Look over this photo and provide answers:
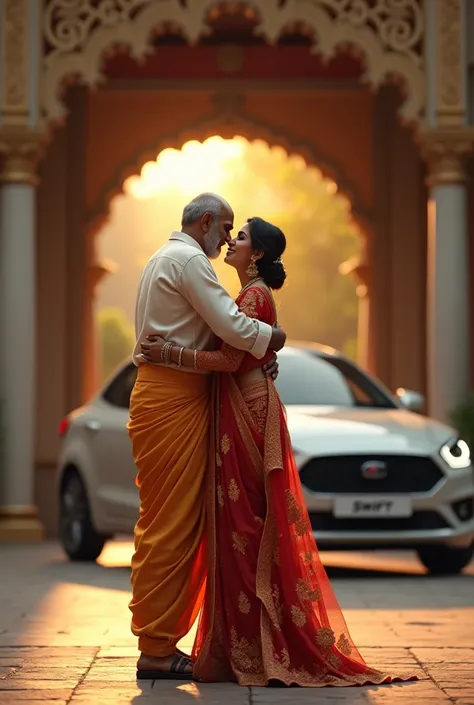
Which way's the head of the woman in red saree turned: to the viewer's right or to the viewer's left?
to the viewer's left

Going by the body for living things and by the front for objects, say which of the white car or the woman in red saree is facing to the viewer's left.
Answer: the woman in red saree

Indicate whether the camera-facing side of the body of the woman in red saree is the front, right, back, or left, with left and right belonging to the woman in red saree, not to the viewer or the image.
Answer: left

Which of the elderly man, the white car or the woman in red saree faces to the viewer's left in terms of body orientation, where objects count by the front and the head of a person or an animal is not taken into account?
the woman in red saree

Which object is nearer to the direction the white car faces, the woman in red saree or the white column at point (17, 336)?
the woman in red saree

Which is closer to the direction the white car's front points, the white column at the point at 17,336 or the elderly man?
the elderly man

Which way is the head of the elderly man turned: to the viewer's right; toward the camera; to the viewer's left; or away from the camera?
to the viewer's right

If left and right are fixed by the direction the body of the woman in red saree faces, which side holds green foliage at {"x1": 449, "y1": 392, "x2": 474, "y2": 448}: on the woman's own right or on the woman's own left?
on the woman's own right

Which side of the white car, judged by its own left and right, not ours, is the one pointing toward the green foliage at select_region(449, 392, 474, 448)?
left

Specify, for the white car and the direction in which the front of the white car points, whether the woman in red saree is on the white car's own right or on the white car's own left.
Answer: on the white car's own right

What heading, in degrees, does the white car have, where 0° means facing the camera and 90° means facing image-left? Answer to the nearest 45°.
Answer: approximately 315°

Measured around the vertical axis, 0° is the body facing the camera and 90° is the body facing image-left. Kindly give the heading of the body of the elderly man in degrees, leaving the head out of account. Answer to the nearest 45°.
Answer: approximately 270°
